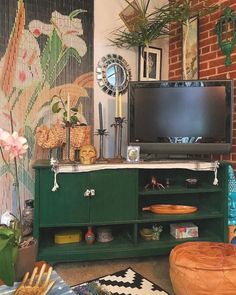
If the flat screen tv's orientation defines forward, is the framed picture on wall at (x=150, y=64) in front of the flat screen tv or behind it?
behind
